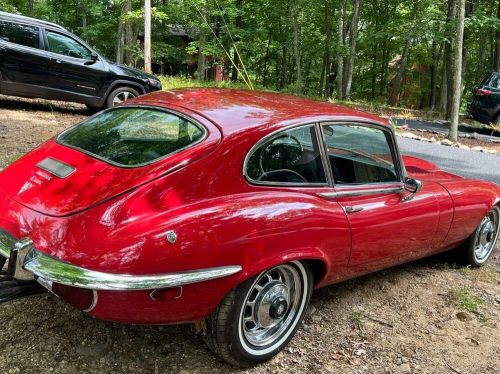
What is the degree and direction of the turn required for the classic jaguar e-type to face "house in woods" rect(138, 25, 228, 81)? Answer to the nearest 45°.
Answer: approximately 45° to its left

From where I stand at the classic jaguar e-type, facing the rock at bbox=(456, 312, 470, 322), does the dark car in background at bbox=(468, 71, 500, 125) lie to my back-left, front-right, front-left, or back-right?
front-left

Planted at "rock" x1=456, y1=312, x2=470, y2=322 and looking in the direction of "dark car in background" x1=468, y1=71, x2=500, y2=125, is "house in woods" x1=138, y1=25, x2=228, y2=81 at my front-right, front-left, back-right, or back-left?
front-left

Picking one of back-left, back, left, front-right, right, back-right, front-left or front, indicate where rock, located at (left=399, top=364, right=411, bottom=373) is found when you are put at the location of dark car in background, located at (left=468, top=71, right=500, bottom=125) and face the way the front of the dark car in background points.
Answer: back-right

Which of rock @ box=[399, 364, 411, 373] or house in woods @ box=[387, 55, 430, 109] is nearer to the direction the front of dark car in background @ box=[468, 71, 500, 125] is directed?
the house in woods

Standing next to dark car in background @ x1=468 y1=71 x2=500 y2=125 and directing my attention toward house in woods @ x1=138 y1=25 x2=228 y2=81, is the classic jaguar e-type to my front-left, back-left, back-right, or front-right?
back-left

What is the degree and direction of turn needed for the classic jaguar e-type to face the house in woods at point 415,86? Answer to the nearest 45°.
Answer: approximately 45° to its left

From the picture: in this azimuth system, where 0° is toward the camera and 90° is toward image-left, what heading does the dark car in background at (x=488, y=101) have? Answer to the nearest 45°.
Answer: approximately 225°

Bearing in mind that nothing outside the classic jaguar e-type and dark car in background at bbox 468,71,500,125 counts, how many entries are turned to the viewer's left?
0

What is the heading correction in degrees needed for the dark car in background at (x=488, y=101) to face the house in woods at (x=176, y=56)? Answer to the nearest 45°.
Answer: approximately 90° to its left

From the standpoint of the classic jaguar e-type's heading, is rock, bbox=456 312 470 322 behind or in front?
in front

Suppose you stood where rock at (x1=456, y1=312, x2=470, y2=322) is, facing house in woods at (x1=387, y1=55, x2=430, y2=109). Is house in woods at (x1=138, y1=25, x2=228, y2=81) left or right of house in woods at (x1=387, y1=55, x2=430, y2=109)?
left

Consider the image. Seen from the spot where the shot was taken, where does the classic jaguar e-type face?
facing away from the viewer and to the right of the viewer

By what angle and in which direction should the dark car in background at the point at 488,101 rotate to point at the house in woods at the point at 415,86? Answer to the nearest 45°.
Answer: approximately 45° to its left

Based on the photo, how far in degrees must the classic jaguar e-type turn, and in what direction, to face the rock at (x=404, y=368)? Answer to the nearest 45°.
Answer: approximately 45° to its right
